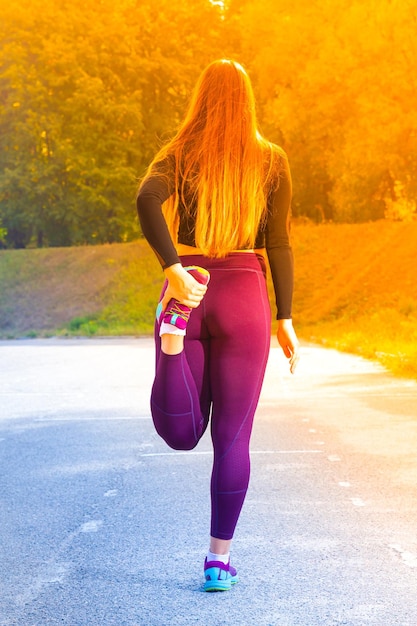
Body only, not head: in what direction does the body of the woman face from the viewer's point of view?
away from the camera
